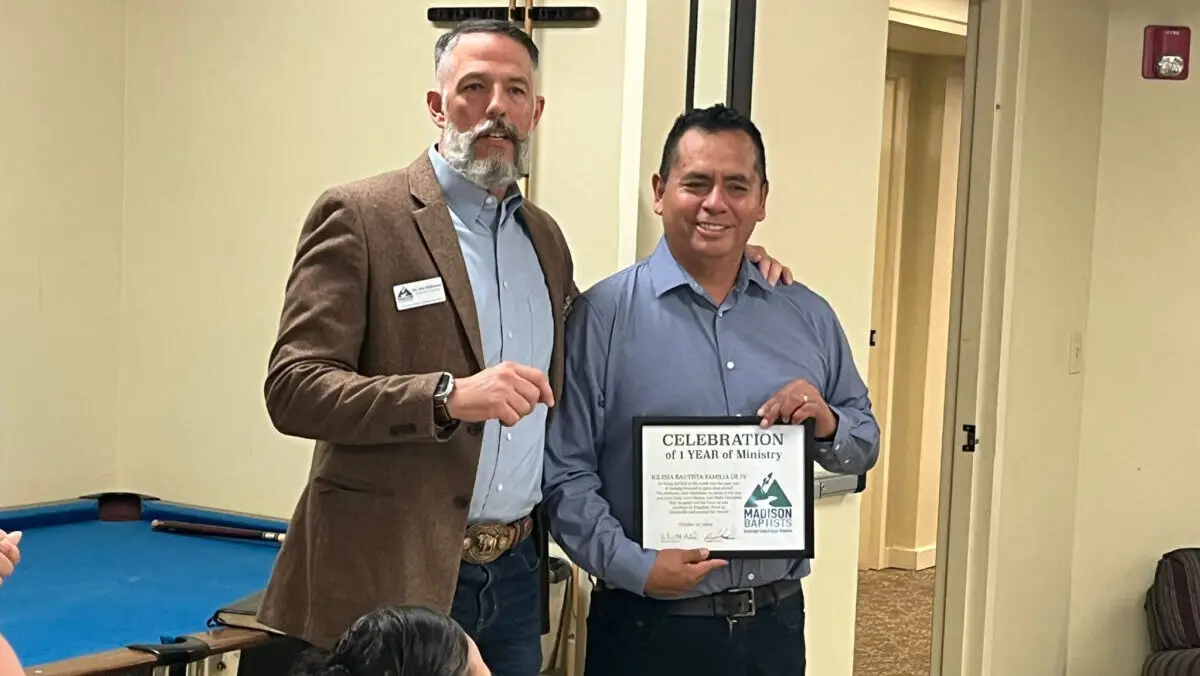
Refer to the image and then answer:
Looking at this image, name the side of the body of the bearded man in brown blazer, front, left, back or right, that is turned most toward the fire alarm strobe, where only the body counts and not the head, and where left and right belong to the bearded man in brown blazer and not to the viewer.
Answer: left

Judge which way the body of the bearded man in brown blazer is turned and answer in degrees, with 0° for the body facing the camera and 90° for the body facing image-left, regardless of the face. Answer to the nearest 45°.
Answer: approximately 315°

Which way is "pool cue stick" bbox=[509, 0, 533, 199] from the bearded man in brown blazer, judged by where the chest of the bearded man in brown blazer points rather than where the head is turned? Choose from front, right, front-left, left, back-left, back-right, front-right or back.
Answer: back-left
